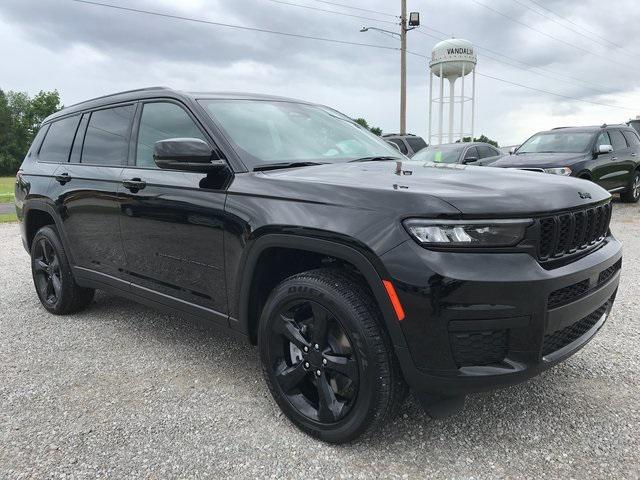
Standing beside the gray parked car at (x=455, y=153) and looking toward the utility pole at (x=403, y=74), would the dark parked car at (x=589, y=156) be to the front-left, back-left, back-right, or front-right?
back-right

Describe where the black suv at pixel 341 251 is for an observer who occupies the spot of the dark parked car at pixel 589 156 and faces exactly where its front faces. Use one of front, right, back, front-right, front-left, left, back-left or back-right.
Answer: front-left

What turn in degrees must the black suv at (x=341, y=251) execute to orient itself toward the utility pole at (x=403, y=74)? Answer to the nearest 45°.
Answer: approximately 135° to its left

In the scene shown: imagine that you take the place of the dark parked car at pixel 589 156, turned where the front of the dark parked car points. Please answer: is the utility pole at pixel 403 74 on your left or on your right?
on your right

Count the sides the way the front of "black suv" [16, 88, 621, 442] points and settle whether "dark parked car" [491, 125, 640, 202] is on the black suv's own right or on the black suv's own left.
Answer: on the black suv's own left

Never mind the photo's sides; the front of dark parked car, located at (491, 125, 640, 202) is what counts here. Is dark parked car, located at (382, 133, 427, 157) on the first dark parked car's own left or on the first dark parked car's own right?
on the first dark parked car's own right

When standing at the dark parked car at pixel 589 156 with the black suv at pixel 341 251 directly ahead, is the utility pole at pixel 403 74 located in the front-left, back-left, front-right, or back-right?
back-right

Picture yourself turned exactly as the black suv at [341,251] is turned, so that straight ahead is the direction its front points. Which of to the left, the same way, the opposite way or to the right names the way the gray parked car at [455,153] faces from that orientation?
to the right

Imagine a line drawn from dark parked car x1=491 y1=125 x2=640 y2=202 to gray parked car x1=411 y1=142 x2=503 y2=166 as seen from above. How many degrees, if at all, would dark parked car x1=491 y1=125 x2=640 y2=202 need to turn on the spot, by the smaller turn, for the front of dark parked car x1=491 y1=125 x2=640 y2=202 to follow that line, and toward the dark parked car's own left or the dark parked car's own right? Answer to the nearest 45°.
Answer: approximately 45° to the dark parked car's own right

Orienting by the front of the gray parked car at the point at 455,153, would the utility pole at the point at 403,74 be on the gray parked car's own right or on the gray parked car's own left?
on the gray parked car's own right

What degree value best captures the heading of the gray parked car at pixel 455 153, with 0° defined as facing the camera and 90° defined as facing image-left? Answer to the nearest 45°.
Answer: approximately 45°

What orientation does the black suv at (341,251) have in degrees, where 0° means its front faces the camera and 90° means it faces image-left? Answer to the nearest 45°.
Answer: approximately 315°
